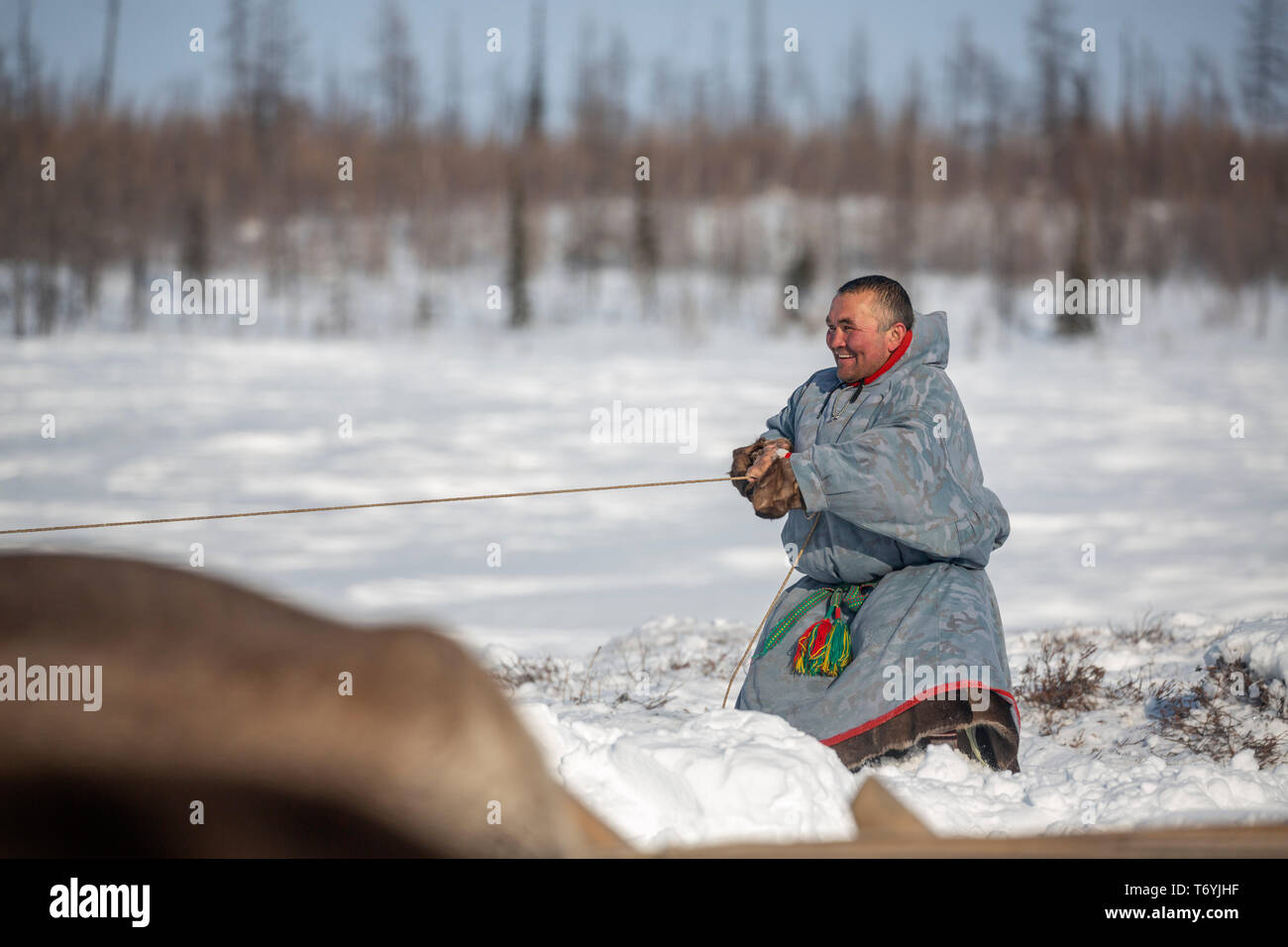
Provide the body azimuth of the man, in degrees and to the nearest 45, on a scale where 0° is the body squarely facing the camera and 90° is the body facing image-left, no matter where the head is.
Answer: approximately 45°
